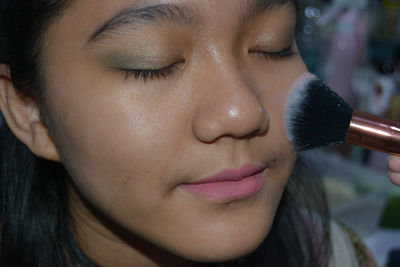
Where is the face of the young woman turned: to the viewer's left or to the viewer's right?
to the viewer's right
